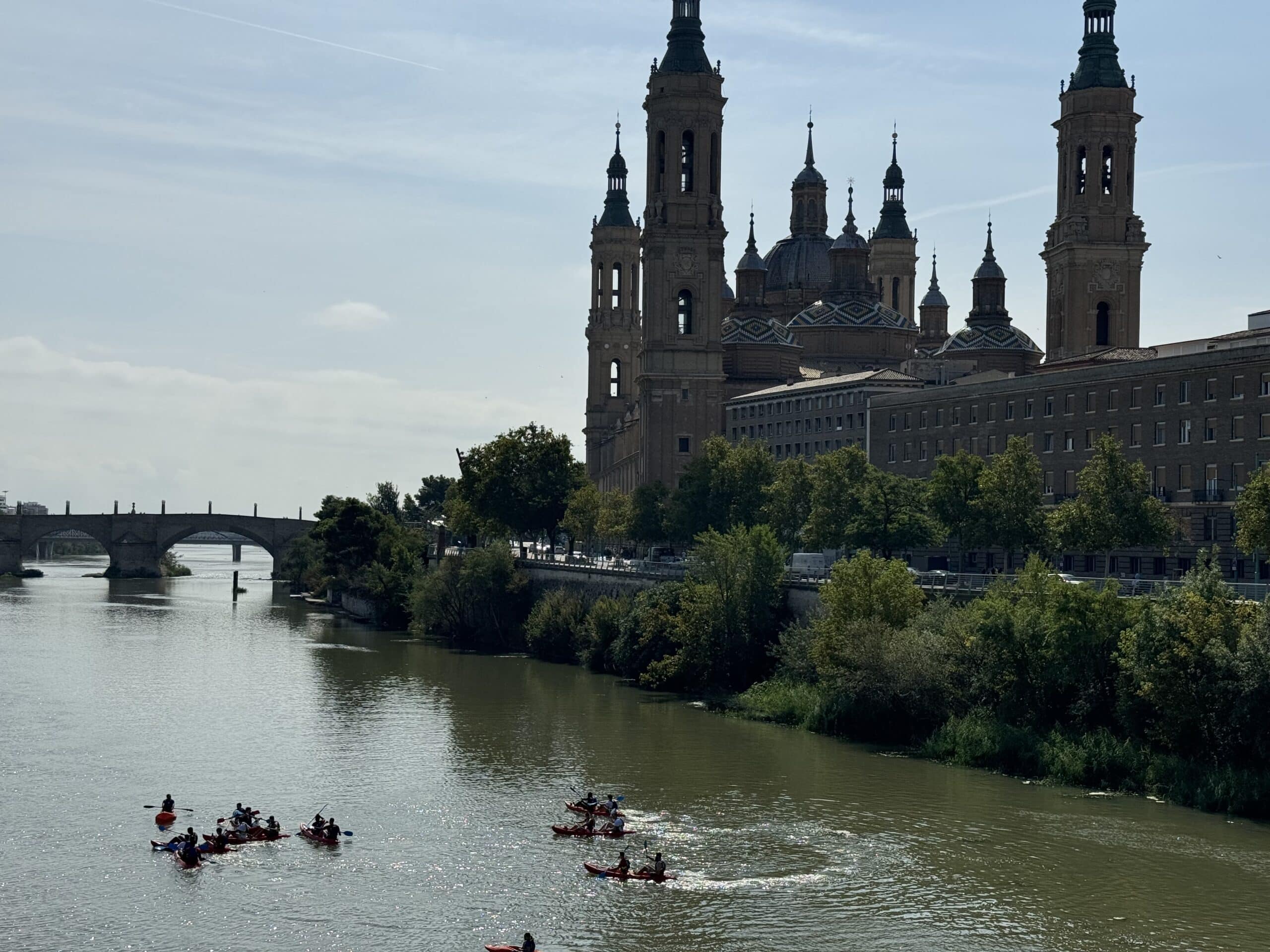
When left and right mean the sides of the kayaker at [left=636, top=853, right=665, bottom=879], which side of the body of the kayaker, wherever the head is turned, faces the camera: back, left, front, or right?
left

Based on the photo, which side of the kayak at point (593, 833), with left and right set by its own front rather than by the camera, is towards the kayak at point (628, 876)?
left

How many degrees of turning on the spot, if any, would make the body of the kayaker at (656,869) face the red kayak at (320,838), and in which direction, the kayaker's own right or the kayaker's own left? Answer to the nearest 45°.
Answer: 0° — they already face it

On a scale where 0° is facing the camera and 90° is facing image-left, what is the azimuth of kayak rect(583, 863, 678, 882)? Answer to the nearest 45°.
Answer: approximately 90°

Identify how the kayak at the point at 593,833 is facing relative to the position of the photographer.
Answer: facing to the left of the viewer

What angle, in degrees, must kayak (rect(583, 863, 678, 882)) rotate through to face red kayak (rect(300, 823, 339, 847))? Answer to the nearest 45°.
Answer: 0° — it already faces it
